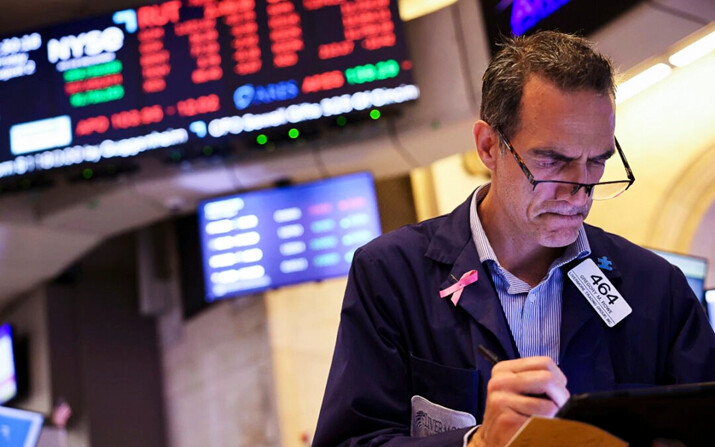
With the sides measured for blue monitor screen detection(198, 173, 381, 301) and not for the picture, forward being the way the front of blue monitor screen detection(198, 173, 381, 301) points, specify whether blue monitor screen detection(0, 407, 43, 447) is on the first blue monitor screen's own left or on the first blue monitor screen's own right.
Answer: on the first blue monitor screen's own right

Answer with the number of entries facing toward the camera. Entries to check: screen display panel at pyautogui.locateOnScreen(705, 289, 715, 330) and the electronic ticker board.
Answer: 2

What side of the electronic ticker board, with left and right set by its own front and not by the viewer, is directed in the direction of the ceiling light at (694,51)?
left

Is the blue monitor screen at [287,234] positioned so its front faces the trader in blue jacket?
yes

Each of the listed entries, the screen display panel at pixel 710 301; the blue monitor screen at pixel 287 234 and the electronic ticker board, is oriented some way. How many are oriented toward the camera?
3

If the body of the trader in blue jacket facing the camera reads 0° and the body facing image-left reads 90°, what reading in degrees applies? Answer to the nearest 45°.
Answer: approximately 315°

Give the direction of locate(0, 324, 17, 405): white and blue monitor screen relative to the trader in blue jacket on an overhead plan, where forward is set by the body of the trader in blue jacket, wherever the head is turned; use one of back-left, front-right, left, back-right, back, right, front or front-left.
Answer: back

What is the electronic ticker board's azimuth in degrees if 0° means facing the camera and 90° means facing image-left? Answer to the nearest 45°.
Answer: approximately 0°
